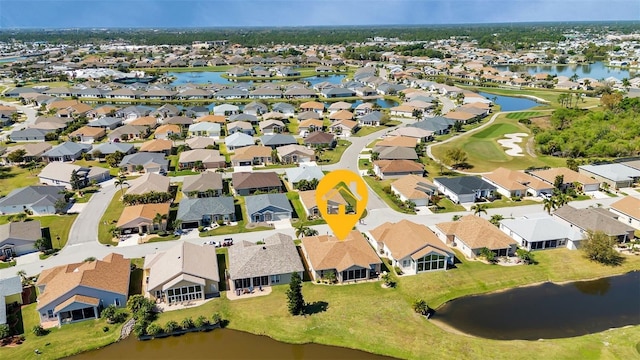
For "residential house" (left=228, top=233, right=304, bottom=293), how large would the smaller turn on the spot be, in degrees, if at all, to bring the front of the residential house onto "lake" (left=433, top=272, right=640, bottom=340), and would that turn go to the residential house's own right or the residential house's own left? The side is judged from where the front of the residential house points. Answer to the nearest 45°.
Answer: approximately 90° to the residential house's own right

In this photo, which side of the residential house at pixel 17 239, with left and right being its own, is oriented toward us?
front

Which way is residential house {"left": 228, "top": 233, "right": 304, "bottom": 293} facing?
away from the camera

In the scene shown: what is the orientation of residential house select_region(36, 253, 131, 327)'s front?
away from the camera

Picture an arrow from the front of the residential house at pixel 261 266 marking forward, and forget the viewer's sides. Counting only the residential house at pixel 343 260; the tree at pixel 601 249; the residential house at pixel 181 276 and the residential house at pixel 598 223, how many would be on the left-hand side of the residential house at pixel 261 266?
1

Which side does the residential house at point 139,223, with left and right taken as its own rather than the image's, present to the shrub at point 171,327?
front

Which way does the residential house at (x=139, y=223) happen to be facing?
toward the camera

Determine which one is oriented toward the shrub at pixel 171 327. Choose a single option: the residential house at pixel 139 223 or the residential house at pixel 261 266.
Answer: the residential house at pixel 139 223

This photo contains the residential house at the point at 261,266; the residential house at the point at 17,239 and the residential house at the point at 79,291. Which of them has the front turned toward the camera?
the residential house at the point at 17,239

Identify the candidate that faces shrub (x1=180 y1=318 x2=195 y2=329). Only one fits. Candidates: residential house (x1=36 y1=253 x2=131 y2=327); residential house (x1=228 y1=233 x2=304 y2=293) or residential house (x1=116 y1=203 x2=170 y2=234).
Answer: residential house (x1=116 y1=203 x2=170 y2=234)

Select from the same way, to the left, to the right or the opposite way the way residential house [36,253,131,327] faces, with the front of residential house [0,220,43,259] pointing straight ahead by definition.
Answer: the opposite way

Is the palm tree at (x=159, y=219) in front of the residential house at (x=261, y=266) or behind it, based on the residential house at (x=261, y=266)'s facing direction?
in front

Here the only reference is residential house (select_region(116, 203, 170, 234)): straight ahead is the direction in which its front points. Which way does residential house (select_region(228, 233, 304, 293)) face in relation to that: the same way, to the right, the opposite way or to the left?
the opposite way

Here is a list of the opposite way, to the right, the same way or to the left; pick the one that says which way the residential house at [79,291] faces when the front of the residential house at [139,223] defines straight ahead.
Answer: the opposite way
